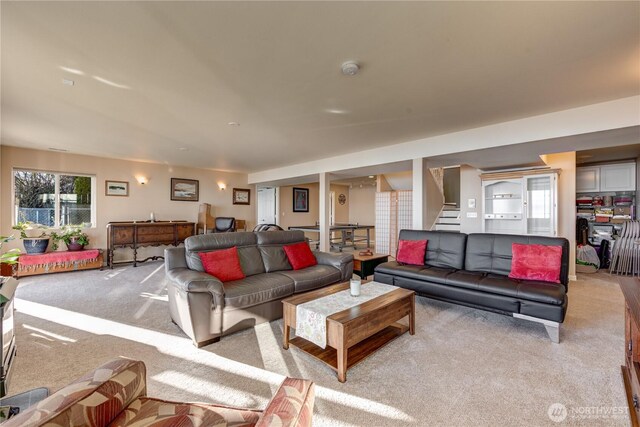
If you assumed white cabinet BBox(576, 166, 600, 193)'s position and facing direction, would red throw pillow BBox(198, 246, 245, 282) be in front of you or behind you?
in front

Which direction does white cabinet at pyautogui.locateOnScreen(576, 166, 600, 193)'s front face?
toward the camera

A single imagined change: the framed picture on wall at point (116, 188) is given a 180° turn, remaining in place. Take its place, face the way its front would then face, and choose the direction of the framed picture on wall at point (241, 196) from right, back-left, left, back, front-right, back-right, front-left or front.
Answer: right

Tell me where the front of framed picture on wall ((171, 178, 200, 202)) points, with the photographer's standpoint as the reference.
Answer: facing the viewer

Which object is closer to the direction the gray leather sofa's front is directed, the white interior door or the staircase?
the staircase

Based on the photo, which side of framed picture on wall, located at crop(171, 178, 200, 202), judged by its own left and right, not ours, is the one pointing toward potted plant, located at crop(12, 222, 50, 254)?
right

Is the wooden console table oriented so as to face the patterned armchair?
yes

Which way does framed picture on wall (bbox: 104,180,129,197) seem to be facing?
toward the camera

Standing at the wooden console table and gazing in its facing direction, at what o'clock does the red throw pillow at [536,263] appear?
The red throw pillow is roughly at 11 o'clock from the wooden console table.

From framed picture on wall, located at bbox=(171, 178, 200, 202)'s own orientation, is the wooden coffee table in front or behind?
in front
